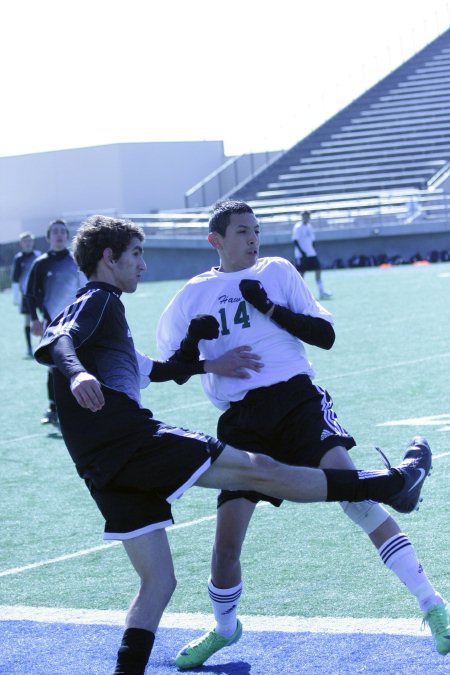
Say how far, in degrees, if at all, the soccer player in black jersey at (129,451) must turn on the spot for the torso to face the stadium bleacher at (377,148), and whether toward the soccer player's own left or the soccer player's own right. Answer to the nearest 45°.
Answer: approximately 90° to the soccer player's own left

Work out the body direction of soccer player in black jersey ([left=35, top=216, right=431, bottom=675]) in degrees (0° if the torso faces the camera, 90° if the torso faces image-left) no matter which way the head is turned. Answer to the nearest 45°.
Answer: approximately 270°

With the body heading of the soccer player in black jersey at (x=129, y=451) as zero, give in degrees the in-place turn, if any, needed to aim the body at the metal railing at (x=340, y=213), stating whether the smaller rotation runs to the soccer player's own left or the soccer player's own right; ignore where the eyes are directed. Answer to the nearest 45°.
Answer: approximately 90° to the soccer player's own left

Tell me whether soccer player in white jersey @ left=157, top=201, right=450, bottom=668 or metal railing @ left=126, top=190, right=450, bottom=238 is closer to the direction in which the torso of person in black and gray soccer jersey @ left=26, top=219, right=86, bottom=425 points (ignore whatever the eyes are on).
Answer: the soccer player in white jersey

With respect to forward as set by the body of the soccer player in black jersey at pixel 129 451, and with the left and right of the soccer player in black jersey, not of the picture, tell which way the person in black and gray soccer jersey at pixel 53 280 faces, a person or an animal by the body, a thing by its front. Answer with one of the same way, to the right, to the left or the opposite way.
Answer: to the right

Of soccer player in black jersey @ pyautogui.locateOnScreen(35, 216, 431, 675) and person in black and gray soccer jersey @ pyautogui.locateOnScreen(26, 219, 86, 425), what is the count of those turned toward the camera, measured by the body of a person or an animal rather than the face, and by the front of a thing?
1

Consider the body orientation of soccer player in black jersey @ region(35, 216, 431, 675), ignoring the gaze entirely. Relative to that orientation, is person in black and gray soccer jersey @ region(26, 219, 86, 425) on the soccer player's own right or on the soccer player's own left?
on the soccer player's own left

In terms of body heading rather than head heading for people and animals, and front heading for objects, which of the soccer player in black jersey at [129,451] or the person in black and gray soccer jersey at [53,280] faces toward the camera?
the person in black and gray soccer jersey

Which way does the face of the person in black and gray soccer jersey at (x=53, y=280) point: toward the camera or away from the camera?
toward the camera

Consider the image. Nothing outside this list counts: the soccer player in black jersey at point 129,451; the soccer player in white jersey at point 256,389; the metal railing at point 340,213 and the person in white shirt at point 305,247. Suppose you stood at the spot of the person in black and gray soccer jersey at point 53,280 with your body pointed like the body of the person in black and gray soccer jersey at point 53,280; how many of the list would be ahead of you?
2

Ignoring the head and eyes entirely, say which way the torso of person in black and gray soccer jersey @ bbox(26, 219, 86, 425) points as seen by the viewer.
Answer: toward the camera

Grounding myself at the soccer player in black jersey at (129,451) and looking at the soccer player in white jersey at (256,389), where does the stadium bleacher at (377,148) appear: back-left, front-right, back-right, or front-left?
front-left

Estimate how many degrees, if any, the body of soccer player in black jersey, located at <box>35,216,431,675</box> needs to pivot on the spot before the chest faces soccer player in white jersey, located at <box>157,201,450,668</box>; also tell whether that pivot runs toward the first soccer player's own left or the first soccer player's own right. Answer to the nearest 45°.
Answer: approximately 45° to the first soccer player's own left

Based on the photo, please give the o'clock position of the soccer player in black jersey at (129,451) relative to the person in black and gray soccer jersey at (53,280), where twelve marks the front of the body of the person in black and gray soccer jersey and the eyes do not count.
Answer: The soccer player in black jersey is roughly at 12 o'clock from the person in black and gray soccer jersey.

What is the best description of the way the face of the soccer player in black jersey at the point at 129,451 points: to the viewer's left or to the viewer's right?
to the viewer's right

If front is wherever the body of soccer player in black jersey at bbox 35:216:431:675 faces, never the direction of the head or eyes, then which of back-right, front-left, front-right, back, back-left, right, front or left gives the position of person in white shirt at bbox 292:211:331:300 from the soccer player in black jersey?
left
